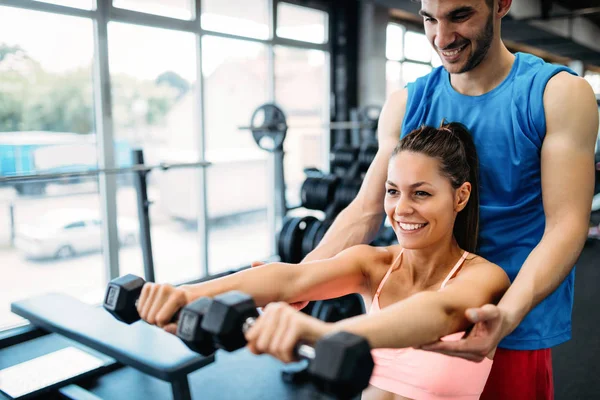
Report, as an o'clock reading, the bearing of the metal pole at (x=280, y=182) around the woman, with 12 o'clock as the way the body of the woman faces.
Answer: The metal pole is roughly at 4 o'clock from the woman.

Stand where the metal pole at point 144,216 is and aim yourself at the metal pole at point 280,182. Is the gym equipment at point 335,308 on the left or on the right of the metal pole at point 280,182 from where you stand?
right

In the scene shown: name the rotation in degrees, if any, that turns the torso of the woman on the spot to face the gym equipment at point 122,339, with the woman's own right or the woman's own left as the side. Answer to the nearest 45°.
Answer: approximately 90° to the woman's own right

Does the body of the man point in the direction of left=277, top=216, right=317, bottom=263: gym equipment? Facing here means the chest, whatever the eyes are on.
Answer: no

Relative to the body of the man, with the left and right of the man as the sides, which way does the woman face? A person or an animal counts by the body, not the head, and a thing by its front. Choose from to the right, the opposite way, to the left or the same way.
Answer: the same way

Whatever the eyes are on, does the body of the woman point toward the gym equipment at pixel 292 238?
no

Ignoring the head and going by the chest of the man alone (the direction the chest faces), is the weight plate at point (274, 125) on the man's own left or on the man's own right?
on the man's own right

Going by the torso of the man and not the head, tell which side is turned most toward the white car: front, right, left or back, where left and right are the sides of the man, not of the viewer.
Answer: right

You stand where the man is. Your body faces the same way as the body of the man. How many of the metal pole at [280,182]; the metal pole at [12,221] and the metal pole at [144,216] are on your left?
0

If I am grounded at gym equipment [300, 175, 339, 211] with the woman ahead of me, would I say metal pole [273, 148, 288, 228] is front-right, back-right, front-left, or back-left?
back-right

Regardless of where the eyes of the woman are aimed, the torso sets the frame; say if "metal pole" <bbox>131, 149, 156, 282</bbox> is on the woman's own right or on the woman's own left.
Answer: on the woman's own right

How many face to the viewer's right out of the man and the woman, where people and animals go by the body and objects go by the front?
0

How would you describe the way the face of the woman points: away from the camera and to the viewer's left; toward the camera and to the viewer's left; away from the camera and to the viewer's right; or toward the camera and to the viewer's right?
toward the camera and to the viewer's left

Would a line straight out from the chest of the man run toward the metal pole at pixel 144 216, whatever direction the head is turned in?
no

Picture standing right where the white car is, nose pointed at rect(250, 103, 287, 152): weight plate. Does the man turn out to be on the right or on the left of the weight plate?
right

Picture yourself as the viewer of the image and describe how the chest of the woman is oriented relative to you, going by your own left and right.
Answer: facing the viewer and to the left of the viewer

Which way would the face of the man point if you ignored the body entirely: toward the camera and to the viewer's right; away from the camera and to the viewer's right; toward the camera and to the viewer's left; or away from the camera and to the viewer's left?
toward the camera and to the viewer's left

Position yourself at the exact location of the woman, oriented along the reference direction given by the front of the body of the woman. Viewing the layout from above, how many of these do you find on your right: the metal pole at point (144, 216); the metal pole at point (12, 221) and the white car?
3
